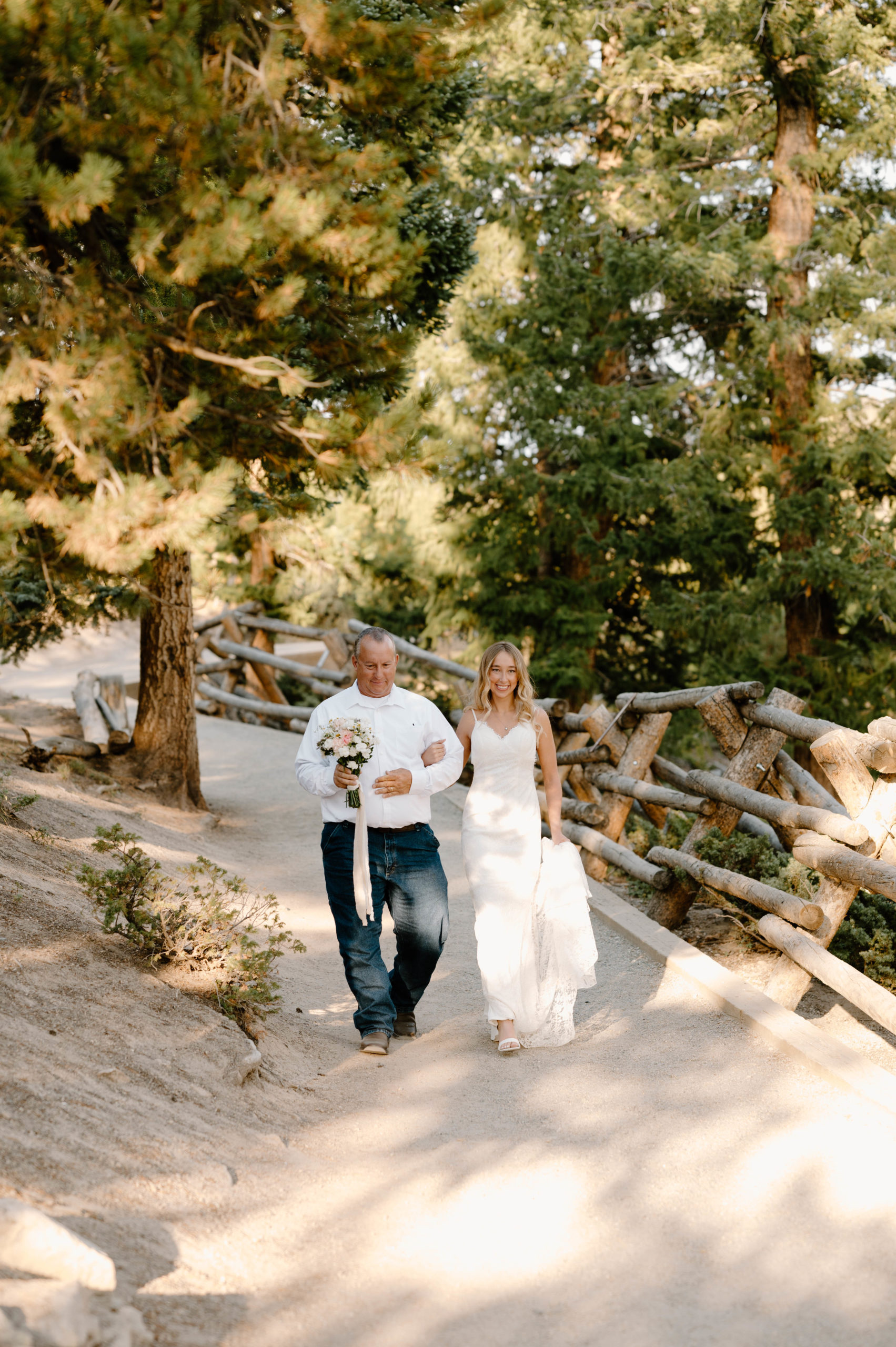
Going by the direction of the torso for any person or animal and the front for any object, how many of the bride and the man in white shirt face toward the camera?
2

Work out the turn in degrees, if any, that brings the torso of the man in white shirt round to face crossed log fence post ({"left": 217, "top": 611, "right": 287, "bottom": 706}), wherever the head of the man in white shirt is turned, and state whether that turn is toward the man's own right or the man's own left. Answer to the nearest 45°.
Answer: approximately 180°

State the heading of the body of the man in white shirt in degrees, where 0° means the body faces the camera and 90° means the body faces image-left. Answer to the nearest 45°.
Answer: approximately 0°

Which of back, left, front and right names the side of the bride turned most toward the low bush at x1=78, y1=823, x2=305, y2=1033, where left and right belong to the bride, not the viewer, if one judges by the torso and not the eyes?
right

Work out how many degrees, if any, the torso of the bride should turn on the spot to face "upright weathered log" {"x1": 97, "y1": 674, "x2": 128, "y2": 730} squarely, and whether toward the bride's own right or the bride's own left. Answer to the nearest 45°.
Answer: approximately 135° to the bride's own right
